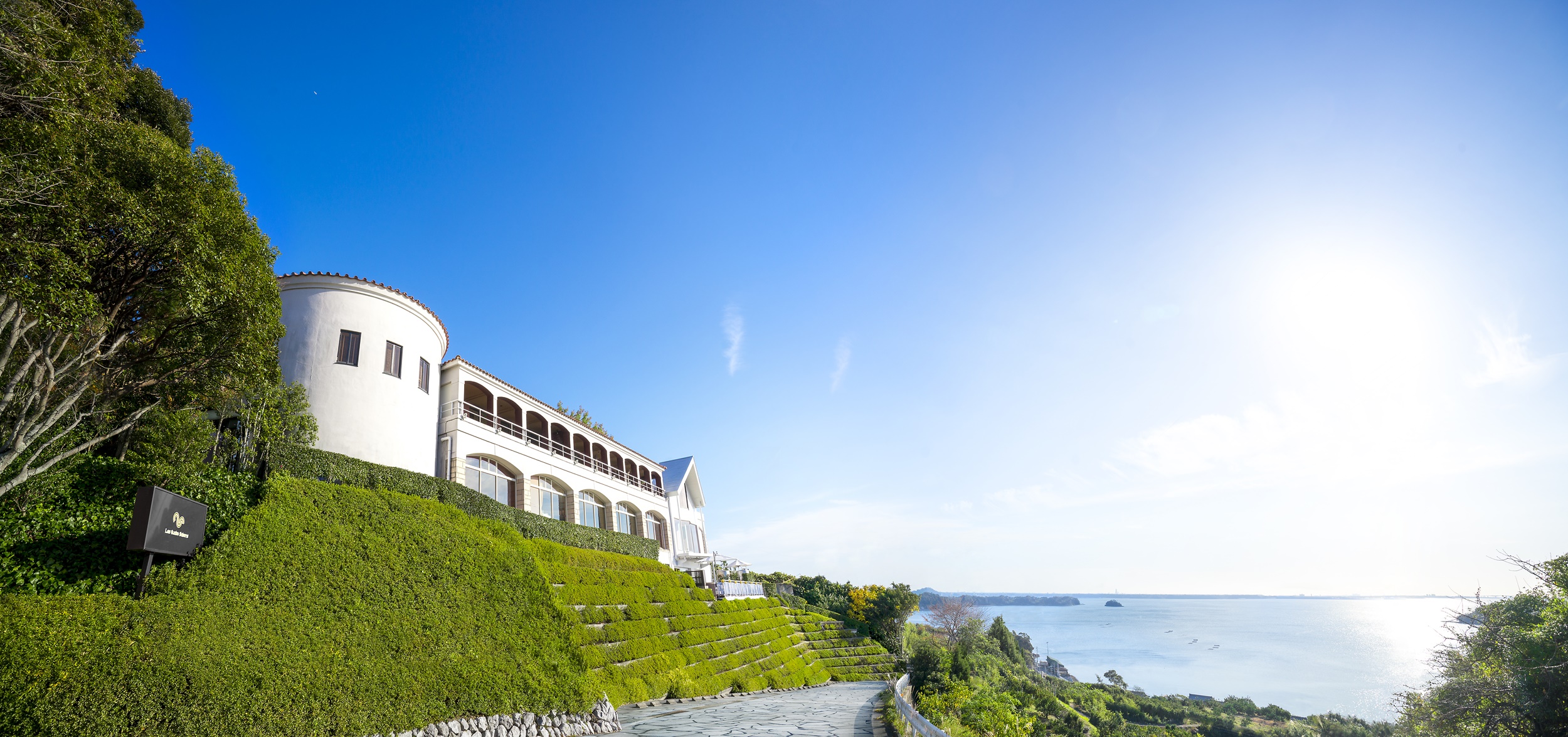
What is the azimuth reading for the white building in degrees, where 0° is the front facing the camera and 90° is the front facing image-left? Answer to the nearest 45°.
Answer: approximately 315°

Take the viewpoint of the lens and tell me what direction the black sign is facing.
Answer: facing the viewer and to the right of the viewer

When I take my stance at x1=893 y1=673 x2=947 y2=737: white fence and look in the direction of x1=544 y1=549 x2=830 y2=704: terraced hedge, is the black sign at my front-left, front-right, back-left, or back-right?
front-left

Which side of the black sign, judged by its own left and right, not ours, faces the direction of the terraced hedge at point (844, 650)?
left

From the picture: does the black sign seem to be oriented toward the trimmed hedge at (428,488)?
no

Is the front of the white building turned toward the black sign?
no

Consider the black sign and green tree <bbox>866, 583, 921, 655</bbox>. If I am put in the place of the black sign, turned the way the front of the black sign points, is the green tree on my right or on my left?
on my left

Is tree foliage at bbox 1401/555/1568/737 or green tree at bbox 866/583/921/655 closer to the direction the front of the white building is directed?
the tree foliage

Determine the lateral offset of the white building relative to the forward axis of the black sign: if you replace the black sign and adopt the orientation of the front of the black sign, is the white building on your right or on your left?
on your left

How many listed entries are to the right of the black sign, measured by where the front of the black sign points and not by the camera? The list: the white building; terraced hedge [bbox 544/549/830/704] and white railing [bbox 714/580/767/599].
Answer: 0

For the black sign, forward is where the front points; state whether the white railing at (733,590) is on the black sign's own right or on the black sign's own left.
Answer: on the black sign's own left

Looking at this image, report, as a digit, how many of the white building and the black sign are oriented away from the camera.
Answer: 0

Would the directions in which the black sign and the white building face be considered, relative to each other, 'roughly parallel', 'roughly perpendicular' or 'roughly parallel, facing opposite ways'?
roughly parallel

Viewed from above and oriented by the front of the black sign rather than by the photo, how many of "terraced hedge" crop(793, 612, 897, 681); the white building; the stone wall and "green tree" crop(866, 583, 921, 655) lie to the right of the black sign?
0
